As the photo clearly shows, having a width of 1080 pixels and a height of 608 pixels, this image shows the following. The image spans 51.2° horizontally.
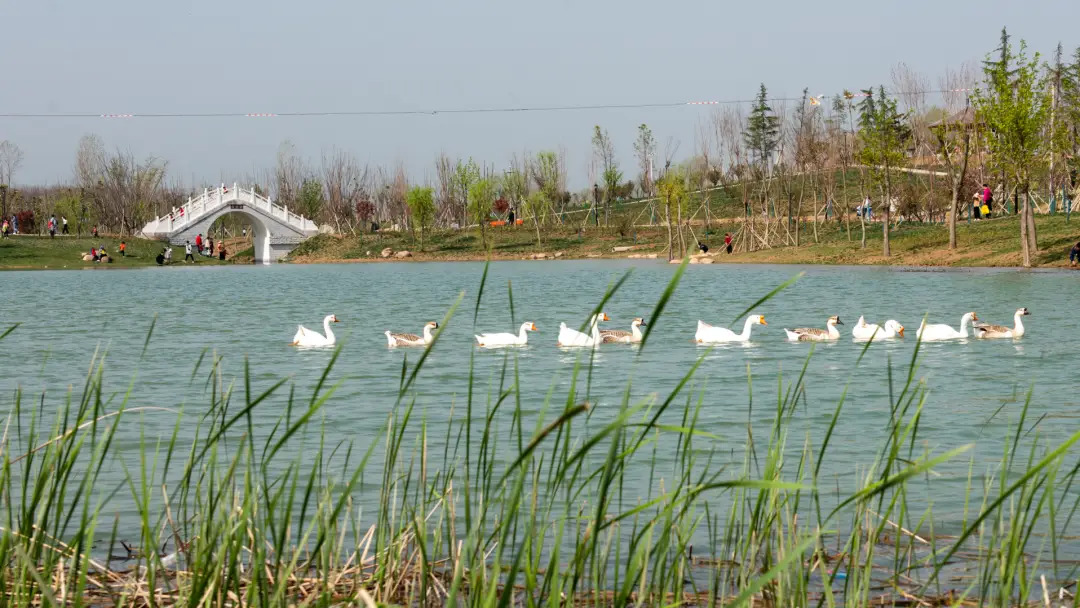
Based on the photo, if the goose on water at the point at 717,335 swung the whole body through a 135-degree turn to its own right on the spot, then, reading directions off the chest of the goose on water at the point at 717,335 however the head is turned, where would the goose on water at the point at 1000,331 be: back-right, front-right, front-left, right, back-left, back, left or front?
back-left

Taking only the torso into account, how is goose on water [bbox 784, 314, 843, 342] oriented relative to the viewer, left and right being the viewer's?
facing to the right of the viewer

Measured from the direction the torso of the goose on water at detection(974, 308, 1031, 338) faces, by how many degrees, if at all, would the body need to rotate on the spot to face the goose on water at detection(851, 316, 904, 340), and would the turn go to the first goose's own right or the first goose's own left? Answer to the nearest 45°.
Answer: approximately 135° to the first goose's own right

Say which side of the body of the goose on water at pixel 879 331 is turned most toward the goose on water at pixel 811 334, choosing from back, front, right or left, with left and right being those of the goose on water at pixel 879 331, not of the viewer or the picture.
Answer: back

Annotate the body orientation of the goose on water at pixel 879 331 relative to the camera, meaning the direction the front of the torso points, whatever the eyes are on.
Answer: to the viewer's right

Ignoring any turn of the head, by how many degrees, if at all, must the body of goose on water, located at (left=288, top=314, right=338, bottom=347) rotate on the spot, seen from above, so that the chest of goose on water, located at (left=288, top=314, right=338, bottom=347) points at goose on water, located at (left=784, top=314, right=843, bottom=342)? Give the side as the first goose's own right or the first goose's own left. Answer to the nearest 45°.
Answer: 0° — it already faces it

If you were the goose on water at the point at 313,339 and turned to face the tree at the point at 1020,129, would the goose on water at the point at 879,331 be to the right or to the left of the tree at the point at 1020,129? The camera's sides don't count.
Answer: right

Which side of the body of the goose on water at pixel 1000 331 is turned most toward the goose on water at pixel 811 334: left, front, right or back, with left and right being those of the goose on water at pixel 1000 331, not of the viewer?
back

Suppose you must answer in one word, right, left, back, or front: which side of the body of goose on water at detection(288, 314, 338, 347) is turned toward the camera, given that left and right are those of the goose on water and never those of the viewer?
right

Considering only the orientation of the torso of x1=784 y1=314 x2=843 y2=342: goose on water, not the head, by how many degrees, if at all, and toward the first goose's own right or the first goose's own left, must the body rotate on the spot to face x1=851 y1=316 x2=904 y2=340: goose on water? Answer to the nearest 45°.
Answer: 0° — it already faces it

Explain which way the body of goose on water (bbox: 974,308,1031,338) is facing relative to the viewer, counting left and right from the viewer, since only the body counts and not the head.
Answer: facing to the right of the viewer

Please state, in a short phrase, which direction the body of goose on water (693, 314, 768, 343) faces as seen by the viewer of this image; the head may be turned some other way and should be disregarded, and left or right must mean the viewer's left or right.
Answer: facing to the right of the viewer

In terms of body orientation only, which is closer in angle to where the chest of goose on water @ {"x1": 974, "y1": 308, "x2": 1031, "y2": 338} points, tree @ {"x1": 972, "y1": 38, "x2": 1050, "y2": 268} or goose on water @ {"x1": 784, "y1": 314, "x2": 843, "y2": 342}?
the tree
